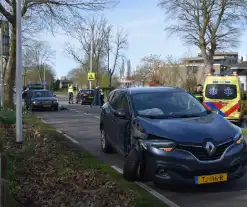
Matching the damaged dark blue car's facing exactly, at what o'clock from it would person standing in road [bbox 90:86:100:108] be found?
The person standing in road is roughly at 7 o'clock from the damaged dark blue car.

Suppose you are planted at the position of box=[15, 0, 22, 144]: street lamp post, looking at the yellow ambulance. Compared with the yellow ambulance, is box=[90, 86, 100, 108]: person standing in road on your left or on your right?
left

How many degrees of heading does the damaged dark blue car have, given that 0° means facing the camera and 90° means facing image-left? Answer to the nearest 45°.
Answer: approximately 315°
